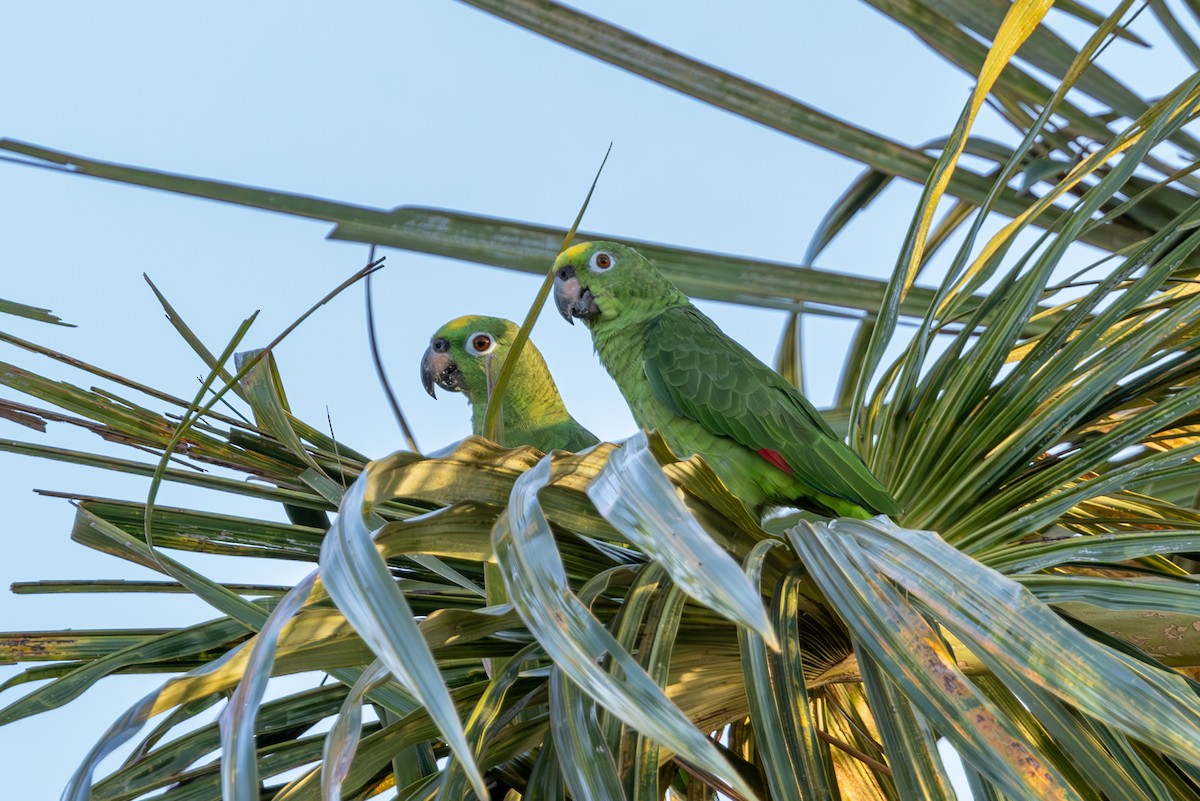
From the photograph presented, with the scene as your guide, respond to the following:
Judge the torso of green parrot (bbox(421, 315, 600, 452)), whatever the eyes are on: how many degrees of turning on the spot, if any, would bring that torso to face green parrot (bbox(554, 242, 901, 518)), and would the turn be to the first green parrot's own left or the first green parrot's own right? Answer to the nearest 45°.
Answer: approximately 135° to the first green parrot's own left

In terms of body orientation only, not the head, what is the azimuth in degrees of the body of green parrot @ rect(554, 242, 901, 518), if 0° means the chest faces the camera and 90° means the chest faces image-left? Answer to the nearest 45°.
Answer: approximately 90°

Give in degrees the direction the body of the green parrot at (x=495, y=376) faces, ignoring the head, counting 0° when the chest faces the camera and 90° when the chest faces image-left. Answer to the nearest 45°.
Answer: approximately 90°

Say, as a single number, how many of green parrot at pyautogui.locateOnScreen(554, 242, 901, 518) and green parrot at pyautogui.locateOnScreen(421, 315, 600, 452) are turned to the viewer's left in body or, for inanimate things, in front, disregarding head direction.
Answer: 2
